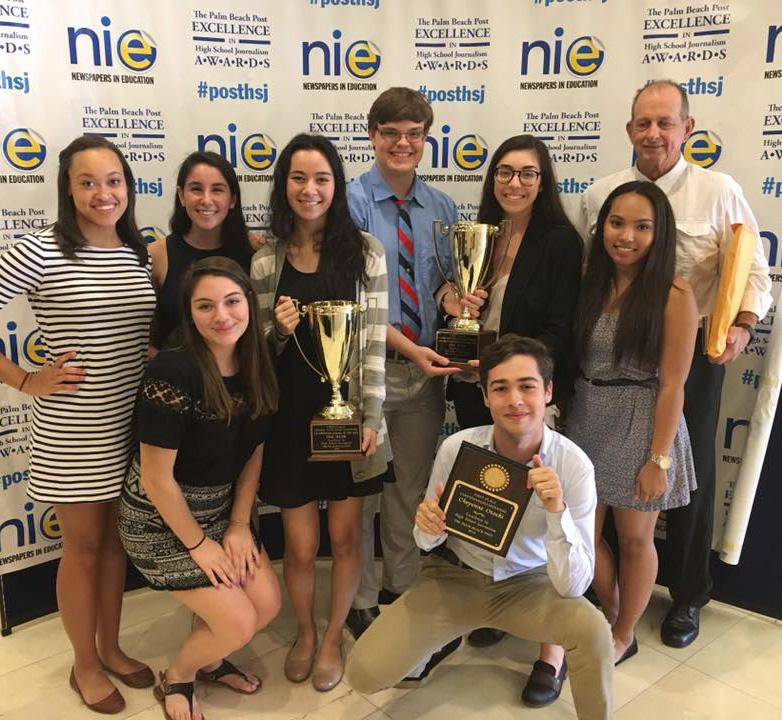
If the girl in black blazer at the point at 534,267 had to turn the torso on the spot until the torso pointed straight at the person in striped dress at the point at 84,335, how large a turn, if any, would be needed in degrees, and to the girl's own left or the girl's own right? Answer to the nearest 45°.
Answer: approximately 45° to the girl's own right

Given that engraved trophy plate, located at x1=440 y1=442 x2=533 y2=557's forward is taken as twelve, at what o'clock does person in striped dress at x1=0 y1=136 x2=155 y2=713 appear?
The person in striped dress is roughly at 3 o'clock from the engraved trophy plate.

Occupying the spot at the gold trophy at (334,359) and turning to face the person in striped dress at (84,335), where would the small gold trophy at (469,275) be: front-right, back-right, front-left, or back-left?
back-right

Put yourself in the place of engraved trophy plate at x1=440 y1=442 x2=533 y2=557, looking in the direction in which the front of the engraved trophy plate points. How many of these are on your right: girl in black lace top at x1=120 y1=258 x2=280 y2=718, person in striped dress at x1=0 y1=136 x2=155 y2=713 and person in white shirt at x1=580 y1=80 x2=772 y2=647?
2

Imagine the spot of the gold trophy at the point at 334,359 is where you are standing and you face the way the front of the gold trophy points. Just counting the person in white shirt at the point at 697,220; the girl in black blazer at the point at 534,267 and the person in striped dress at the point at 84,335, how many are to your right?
1

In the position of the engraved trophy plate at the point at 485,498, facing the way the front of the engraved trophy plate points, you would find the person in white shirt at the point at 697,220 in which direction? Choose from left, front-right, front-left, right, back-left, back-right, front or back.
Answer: back-left

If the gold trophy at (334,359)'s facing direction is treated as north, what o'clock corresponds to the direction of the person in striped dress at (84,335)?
The person in striped dress is roughly at 3 o'clock from the gold trophy.

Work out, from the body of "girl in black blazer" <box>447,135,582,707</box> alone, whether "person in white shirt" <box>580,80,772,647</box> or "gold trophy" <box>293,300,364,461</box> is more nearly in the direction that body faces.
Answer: the gold trophy
